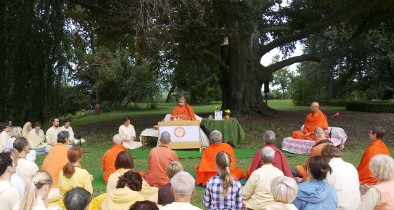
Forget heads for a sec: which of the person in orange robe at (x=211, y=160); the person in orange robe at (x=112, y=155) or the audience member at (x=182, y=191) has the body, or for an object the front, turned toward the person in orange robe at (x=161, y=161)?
the audience member

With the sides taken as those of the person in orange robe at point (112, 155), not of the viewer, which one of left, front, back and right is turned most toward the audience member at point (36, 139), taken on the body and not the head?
left

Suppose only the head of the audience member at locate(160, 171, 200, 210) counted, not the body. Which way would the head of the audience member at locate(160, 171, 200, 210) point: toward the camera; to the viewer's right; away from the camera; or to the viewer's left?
away from the camera

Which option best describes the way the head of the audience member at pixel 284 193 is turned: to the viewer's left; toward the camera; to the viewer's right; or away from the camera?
away from the camera

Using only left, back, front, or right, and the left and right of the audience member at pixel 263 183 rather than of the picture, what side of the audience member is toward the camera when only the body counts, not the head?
back

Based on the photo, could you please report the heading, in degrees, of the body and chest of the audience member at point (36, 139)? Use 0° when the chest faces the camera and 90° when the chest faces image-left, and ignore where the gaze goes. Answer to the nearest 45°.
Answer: approximately 315°

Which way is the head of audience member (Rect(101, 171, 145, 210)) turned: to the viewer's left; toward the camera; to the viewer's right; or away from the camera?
away from the camera

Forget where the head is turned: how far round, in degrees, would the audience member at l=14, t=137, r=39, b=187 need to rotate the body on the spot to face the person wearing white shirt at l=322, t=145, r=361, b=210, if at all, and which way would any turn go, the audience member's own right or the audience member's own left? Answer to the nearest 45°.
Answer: approximately 90° to the audience member's own right

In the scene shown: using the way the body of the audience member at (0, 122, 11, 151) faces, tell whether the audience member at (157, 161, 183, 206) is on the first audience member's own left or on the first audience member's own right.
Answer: on the first audience member's own right

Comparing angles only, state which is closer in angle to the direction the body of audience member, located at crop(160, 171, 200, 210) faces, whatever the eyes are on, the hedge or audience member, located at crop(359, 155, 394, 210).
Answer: the hedge

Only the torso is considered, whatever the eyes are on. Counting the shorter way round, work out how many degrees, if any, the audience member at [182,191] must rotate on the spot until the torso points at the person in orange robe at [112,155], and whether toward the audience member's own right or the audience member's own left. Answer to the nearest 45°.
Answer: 0° — they already face them

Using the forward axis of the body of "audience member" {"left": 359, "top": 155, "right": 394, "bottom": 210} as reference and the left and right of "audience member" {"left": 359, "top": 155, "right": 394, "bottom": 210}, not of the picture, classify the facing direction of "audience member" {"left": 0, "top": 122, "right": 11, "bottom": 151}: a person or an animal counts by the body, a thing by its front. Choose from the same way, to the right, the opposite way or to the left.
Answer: to the right

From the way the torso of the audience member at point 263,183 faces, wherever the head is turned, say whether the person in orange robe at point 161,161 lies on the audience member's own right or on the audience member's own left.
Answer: on the audience member's own left

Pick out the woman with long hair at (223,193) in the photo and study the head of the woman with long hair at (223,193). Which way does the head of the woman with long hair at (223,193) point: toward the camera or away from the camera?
away from the camera

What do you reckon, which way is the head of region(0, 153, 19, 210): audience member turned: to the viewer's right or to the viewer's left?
to the viewer's right

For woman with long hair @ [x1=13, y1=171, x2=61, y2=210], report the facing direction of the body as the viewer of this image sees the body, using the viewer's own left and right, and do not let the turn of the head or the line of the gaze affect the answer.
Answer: facing away from the viewer and to the right of the viewer

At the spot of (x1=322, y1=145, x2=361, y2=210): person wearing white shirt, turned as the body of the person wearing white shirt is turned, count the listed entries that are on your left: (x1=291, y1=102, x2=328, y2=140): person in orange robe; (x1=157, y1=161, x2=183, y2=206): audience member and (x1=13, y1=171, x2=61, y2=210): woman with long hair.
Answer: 2

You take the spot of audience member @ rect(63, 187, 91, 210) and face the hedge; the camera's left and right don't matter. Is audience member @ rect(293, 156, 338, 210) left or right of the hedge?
right
